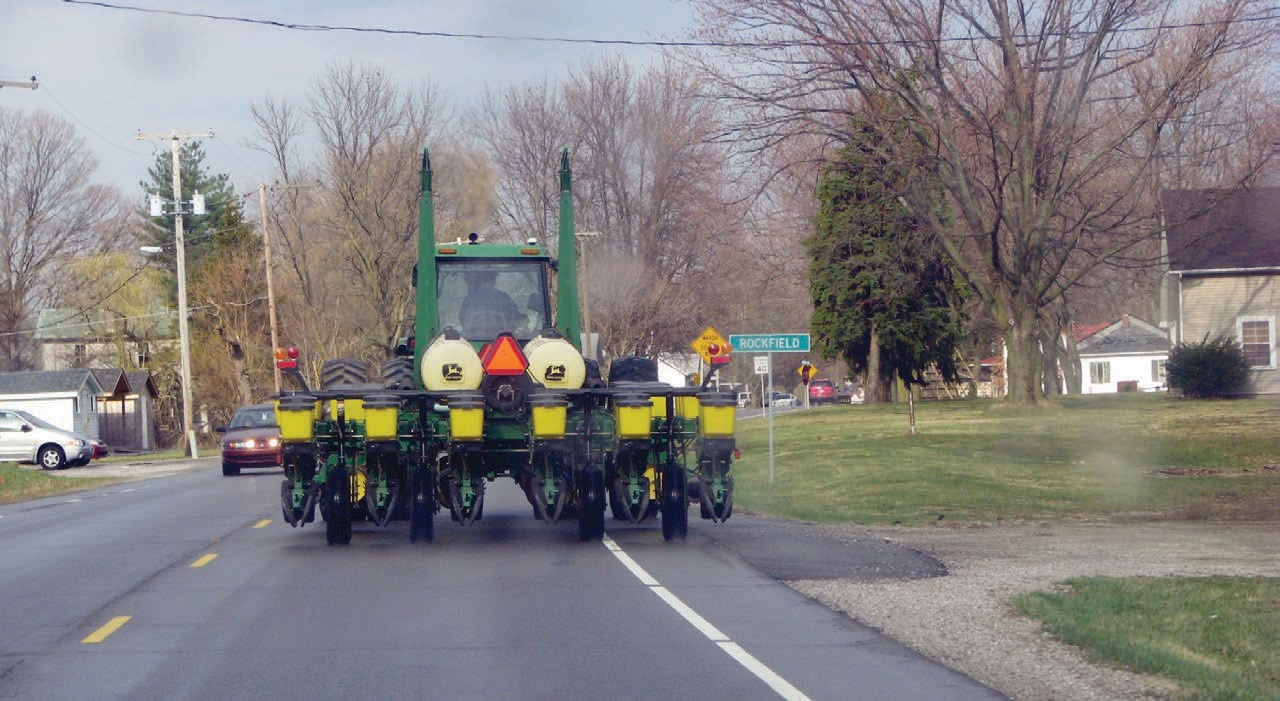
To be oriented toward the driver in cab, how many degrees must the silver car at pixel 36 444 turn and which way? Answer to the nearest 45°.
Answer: approximately 90° to its right

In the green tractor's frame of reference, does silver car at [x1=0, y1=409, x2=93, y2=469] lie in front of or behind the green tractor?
in front

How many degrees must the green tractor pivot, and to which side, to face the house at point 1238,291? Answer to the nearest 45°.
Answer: approximately 45° to its right

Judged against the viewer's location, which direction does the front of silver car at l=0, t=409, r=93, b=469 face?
facing to the right of the viewer

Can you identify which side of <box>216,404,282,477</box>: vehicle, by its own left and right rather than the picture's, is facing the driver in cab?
front

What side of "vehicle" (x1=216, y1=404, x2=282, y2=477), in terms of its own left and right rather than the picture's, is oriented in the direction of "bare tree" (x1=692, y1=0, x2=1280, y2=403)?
left

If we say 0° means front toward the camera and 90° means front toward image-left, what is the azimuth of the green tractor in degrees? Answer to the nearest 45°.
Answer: approximately 180°

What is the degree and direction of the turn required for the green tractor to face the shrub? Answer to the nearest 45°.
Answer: approximately 45° to its right

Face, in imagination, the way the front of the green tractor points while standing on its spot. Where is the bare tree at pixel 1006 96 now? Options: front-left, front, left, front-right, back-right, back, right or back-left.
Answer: front-right
